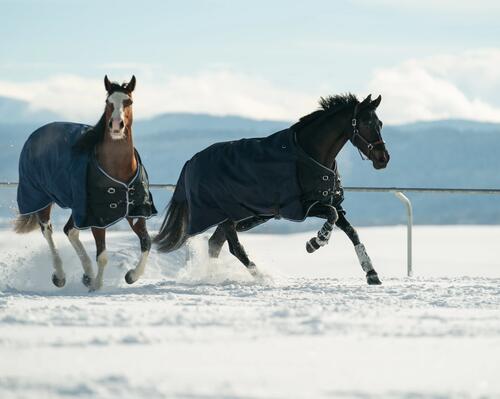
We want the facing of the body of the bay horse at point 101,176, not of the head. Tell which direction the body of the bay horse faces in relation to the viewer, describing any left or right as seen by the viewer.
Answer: facing the viewer and to the right of the viewer

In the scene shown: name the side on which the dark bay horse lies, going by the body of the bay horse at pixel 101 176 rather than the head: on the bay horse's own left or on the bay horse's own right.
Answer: on the bay horse's own left
